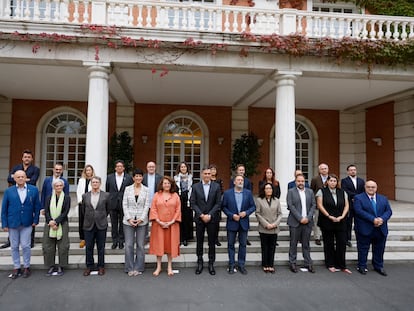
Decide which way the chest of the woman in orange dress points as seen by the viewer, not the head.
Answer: toward the camera

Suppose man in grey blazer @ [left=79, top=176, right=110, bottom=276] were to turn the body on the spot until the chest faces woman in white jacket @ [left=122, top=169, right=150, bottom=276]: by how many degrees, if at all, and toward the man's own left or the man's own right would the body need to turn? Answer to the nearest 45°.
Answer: approximately 90° to the man's own left

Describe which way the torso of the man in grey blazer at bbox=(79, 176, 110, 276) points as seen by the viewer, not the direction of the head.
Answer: toward the camera

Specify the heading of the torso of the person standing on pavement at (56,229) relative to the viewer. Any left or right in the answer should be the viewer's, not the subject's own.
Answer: facing the viewer

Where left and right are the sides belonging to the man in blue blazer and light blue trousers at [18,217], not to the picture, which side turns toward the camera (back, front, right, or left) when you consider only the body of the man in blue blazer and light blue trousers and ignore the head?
front

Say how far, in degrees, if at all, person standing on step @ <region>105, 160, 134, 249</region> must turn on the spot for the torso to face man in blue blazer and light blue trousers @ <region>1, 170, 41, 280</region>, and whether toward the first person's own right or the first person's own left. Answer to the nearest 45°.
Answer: approximately 90° to the first person's own right

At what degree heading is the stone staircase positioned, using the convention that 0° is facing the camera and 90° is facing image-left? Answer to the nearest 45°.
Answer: approximately 0°
